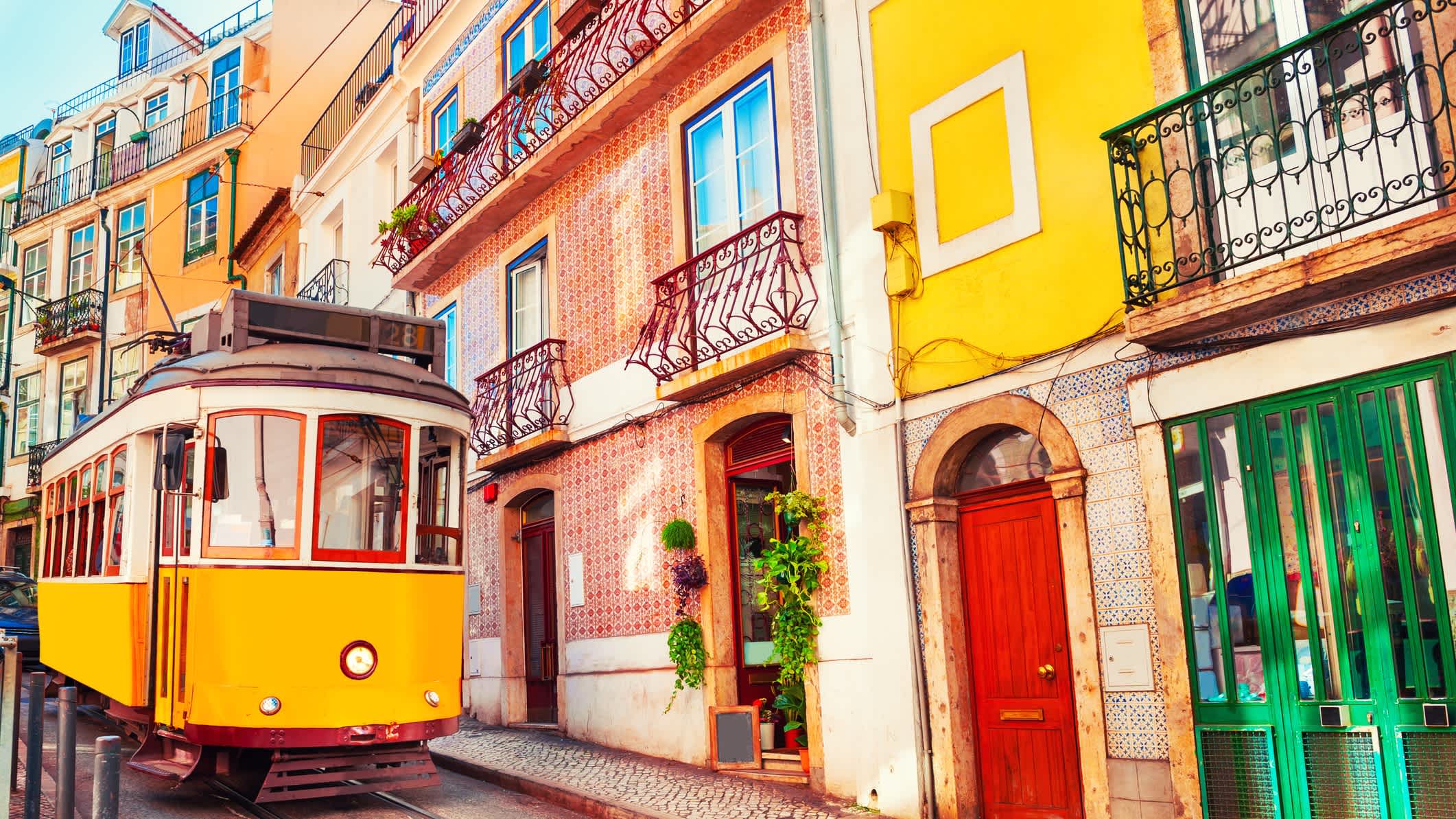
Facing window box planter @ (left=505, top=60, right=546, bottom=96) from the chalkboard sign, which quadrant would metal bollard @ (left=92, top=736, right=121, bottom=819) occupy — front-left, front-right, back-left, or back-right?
back-left

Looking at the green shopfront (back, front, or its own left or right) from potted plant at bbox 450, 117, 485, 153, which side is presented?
right

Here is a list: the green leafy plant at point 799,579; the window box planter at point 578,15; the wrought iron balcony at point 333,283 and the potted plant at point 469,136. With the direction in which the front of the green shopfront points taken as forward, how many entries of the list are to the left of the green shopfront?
0

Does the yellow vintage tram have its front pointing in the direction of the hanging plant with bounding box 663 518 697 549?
no

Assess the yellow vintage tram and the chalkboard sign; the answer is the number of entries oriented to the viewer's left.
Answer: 0

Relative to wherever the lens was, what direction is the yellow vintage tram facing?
facing the viewer and to the right of the viewer

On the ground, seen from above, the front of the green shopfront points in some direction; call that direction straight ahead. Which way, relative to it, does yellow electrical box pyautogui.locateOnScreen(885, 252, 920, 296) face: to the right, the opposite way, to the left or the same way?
the same way

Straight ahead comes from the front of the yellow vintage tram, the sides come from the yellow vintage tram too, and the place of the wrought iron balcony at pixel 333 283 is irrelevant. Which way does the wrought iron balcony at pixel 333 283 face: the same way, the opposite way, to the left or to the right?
to the right

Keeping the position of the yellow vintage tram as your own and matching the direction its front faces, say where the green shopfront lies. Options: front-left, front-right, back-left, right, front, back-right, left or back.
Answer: front

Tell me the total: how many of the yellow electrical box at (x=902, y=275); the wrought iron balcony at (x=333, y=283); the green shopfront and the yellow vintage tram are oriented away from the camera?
0

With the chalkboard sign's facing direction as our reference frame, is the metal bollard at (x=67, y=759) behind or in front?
in front

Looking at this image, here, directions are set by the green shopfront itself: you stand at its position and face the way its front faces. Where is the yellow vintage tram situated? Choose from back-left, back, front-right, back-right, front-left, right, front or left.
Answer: front-right

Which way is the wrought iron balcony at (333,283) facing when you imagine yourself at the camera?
facing the viewer and to the left of the viewer

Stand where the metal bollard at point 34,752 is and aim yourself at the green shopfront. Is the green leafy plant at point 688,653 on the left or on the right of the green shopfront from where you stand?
left

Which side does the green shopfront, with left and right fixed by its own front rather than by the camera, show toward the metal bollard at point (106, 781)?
front

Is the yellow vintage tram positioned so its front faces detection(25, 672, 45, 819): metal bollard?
no

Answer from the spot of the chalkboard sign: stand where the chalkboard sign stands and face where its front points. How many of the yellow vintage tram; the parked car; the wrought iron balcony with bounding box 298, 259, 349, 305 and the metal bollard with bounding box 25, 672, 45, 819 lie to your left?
0

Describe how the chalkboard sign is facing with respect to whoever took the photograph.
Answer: facing the viewer
